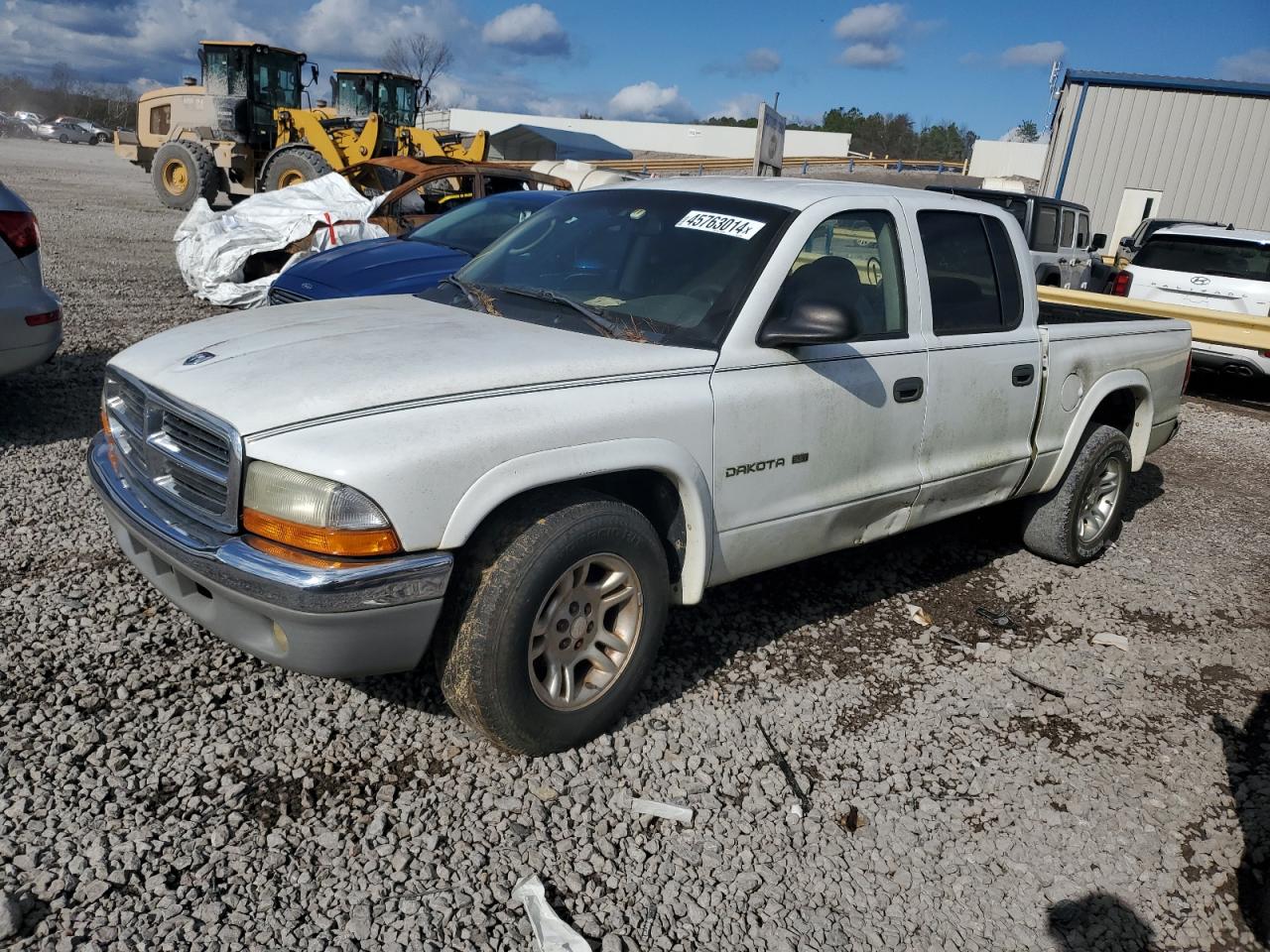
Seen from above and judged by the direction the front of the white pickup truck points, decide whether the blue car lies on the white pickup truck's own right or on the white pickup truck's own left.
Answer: on the white pickup truck's own right

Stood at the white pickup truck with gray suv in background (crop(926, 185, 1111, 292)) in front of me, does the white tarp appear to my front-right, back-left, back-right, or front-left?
front-left

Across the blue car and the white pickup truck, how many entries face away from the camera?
0

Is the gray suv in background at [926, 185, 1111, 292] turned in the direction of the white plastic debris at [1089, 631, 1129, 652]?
no

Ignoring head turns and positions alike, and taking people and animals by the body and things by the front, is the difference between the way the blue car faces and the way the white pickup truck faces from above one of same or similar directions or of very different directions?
same or similar directions

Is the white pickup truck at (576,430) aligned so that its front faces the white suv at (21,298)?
no

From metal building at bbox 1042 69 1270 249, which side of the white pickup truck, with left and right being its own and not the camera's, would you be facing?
back

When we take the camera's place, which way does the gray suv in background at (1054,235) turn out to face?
facing away from the viewer and to the right of the viewer

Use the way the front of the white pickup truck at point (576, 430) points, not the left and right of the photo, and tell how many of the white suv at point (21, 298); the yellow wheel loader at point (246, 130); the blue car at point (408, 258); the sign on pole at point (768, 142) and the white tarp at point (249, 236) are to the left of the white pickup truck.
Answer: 0

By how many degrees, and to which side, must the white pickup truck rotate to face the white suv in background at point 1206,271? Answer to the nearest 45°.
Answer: approximately 180°

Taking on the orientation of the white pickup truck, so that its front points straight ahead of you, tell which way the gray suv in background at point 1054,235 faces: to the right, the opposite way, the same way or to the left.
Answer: the opposite way

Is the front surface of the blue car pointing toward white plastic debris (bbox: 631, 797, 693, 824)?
no

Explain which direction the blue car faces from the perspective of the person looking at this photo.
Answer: facing the viewer and to the left of the viewer

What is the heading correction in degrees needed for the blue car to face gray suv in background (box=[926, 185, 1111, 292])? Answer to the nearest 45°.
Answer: approximately 180°

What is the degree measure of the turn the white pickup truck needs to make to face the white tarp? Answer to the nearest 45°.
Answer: approximately 90° to its right

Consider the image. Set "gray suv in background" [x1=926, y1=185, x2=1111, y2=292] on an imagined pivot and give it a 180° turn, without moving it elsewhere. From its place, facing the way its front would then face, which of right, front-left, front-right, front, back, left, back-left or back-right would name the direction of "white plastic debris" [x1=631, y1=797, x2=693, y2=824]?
front-left
